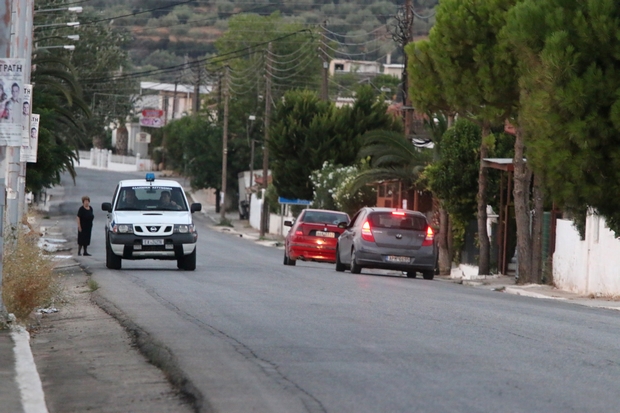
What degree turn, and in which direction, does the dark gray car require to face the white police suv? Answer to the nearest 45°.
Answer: approximately 135° to its left

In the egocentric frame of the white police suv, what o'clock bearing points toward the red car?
The red car is roughly at 7 o'clock from the white police suv.

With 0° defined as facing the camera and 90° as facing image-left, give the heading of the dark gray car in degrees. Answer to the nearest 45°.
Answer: approximately 180°

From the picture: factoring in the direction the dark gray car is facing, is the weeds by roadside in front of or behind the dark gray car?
behind

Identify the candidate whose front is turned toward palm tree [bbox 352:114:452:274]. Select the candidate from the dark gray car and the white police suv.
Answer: the dark gray car

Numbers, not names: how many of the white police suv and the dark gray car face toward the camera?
1

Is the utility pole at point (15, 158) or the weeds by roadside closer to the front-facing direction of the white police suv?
the weeds by roadside

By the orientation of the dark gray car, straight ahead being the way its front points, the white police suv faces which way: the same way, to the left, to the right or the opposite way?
the opposite way

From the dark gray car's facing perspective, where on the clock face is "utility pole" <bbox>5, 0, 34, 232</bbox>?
The utility pole is roughly at 8 o'clock from the dark gray car.
